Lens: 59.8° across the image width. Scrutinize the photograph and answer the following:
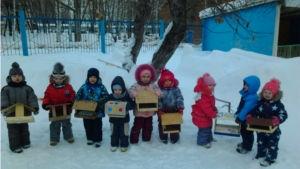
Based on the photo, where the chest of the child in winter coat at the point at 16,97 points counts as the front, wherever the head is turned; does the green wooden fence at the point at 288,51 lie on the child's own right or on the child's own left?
on the child's own left

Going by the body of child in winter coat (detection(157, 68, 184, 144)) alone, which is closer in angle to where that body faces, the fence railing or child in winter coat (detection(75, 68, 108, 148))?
the child in winter coat

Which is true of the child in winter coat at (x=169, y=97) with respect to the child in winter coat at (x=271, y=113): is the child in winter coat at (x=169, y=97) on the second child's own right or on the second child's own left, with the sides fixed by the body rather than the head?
on the second child's own right

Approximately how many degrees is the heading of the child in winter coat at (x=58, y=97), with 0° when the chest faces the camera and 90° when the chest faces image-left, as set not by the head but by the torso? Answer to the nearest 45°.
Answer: approximately 0°
